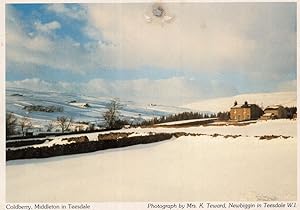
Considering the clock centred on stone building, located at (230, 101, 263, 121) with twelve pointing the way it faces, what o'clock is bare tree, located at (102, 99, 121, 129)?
The bare tree is roughly at 1 o'clock from the stone building.

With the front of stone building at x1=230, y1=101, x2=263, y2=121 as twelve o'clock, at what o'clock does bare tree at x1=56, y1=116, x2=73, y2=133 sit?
The bare tree is roughly at 1 o'clock from the stone building.

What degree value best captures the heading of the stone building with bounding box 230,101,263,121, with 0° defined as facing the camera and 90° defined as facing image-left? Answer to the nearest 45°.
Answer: approximately 45°
